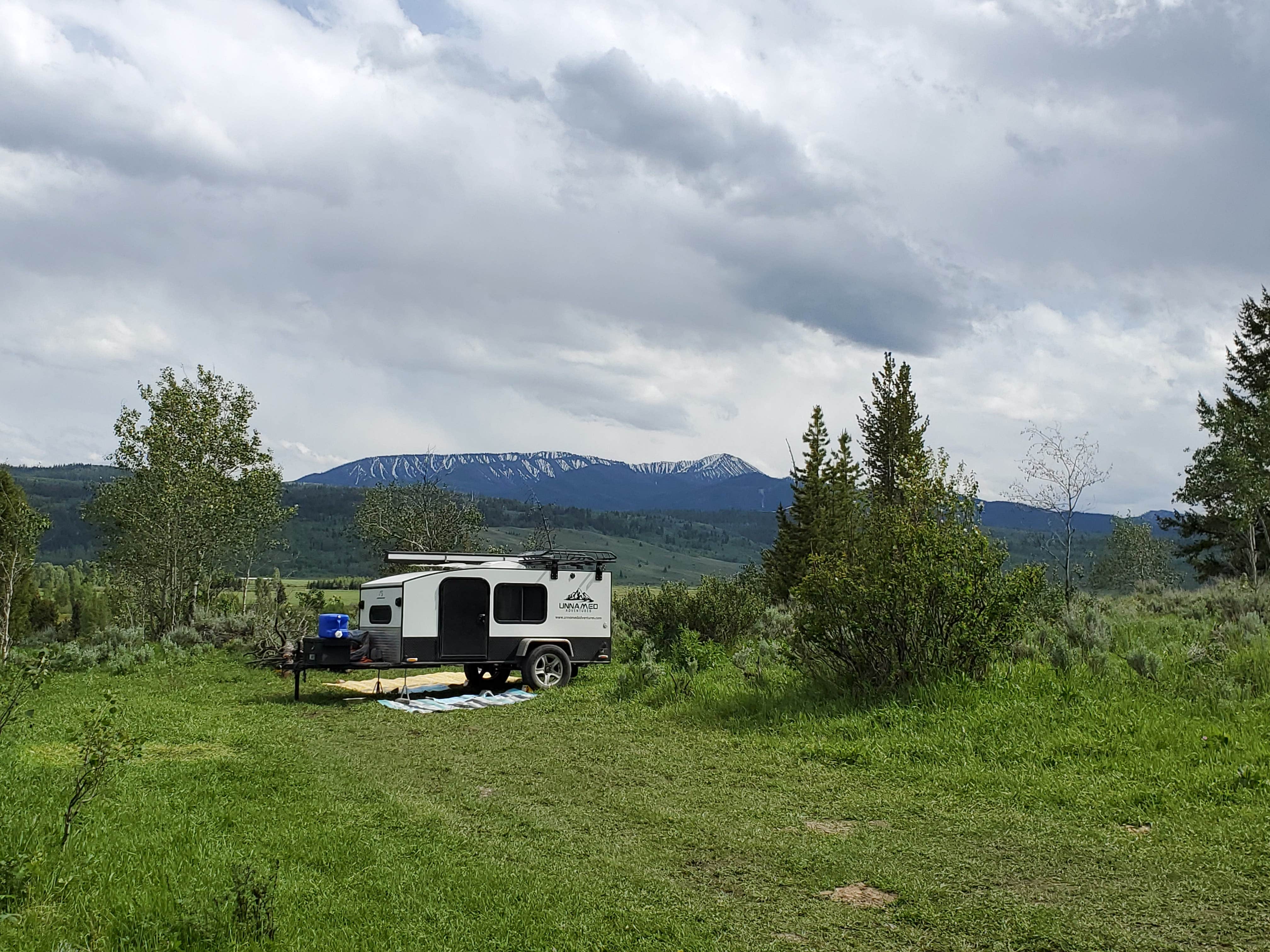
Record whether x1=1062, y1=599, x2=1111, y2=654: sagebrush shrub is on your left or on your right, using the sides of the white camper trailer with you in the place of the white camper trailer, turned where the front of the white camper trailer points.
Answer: on your left

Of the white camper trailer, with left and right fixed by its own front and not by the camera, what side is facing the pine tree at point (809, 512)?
back

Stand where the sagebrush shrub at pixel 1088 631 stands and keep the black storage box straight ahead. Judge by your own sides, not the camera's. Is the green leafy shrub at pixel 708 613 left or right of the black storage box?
right

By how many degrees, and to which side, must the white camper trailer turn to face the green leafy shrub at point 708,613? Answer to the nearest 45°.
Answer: approximately 180°

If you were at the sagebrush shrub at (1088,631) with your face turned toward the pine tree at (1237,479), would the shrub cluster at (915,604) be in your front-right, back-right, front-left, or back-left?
back-left

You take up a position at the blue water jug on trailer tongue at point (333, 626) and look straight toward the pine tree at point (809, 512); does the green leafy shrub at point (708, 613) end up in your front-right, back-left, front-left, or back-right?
front-right

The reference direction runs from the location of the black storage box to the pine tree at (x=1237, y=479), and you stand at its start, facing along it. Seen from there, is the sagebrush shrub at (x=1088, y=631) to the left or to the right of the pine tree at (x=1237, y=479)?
right

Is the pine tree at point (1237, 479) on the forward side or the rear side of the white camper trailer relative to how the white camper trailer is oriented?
on the rear side
